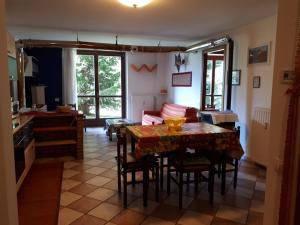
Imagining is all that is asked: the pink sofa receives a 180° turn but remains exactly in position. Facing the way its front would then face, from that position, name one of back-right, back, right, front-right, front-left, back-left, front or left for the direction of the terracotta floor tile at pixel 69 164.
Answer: back

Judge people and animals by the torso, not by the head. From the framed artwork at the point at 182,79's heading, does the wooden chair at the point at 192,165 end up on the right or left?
on its left

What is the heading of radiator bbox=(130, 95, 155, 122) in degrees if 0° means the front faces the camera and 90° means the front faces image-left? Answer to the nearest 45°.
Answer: approximately 0°

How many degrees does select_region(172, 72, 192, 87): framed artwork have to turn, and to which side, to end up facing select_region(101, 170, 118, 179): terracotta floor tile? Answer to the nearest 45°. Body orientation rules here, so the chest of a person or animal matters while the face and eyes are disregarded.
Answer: approximately 45° to its left

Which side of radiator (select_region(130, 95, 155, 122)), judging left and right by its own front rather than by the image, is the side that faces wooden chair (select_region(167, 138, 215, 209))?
front

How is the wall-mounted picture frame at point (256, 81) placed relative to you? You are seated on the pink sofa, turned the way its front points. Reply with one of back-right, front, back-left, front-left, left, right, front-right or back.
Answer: left

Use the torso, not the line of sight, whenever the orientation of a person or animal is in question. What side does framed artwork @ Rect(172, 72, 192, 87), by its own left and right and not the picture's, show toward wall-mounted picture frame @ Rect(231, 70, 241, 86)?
left

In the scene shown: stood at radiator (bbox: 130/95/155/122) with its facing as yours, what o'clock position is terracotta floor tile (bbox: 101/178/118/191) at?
The terracotta floor tile is roughly at 12 o'clock from the radiator.

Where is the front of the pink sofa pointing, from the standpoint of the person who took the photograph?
facing the viewer and to the left of the viewer

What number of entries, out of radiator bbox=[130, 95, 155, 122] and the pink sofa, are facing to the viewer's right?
0

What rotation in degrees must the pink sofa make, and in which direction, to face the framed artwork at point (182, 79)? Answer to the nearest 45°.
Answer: approximately 135° to its right

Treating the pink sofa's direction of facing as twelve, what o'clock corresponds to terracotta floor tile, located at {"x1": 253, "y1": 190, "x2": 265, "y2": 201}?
The terracotta floor tile is roughly at 10 o'clock from the pink sofa.

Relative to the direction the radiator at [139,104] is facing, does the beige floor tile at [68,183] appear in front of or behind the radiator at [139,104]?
in front

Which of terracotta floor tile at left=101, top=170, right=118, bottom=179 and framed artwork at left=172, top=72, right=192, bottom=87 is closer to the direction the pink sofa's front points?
the terracotta floor tile

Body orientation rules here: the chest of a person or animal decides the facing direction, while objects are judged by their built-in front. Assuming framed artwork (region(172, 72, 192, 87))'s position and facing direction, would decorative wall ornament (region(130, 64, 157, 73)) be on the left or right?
on its right

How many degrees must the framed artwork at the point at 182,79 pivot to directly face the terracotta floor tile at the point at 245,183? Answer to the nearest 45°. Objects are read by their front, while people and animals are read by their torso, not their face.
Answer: approximately 45° to its left
